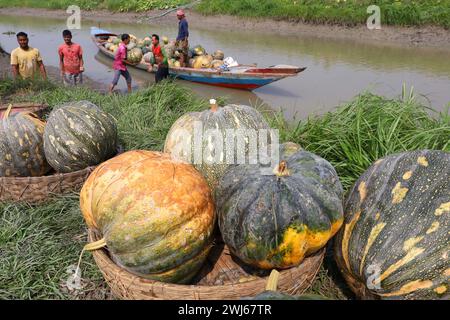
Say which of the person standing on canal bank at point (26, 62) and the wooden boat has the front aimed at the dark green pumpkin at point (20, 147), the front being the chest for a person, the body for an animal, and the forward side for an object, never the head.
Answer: the person standing on canal bank

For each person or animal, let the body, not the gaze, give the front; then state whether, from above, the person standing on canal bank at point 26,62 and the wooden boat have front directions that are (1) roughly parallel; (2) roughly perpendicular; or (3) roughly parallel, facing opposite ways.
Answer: roughly perpendicular

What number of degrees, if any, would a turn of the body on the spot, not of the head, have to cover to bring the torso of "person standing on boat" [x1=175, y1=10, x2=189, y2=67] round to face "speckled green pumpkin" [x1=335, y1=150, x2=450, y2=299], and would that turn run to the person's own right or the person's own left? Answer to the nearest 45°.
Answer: approximately 90° to the person's own left

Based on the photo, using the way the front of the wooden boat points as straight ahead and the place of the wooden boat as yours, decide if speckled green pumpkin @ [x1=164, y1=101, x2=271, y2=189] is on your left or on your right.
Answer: on your right

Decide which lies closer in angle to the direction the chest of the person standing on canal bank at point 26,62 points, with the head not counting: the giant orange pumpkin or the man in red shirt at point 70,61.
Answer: the giant orange pumpkin

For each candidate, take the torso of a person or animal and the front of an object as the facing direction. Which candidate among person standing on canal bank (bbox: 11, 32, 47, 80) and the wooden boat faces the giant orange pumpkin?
the person standing on canal bank

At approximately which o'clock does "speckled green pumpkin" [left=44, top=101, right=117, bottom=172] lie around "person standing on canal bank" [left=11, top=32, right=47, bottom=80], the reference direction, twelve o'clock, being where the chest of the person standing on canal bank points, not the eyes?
The speckled green pumpkin is roughly at 12 o'clock from the person standing on canal bank.
